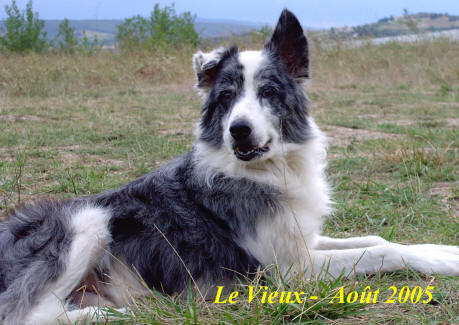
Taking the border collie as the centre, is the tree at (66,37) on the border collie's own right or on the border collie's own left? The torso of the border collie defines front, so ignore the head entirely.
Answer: on the border collie's own left

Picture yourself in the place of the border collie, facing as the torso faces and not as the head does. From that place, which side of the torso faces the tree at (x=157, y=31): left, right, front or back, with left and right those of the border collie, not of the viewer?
left

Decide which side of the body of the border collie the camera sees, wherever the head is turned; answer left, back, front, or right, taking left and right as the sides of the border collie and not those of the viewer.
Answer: right

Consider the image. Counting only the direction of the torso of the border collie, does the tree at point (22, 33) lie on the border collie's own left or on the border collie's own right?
on the border collie's own left
